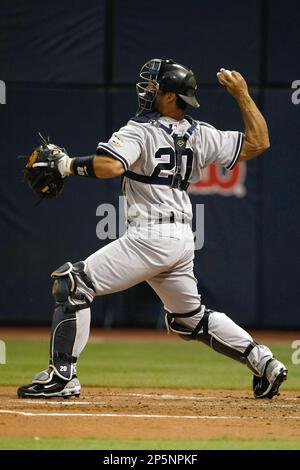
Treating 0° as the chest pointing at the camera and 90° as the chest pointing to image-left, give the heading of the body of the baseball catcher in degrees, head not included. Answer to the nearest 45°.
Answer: approximately 135°
